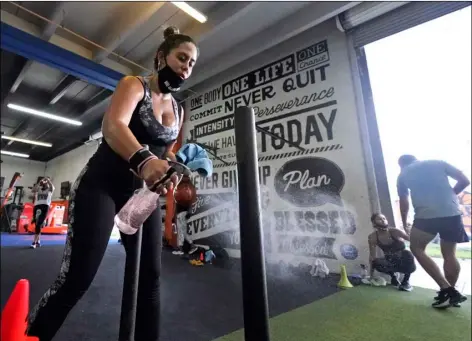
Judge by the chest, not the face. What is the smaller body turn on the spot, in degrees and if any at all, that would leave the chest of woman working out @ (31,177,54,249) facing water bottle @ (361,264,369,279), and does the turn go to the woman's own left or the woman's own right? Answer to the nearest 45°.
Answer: approximately 90° to the woman's own left

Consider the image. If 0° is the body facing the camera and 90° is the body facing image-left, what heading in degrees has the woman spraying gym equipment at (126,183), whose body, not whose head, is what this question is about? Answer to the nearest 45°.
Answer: approximately 315°

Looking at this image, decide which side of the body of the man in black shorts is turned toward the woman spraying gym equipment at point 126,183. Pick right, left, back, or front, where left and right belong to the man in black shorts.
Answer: left

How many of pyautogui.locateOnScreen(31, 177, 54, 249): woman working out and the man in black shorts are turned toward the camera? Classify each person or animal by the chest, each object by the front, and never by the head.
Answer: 1

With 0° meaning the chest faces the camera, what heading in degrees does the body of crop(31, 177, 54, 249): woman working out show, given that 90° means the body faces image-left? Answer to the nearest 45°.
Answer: approximately 0°
